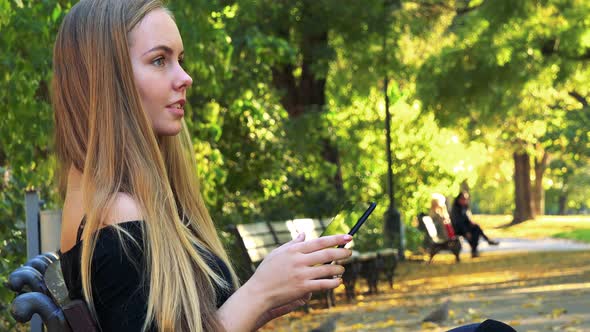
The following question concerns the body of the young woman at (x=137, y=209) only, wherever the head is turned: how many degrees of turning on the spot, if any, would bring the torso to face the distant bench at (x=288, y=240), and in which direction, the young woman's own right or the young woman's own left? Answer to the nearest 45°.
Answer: approximately 90° to the young woman's own left

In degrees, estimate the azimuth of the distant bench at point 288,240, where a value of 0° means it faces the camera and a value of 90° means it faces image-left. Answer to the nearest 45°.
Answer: approximately 315°

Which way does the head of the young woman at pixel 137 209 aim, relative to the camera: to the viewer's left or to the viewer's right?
to the viewer's right

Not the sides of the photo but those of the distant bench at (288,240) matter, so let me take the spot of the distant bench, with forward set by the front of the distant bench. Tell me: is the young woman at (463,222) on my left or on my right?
on my left

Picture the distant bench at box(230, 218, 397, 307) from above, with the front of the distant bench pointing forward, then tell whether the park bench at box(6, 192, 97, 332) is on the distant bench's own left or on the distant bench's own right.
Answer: on the distant bench's own right

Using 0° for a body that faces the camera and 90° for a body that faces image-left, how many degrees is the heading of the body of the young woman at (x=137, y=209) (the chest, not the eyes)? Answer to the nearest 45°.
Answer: approximately 270°
